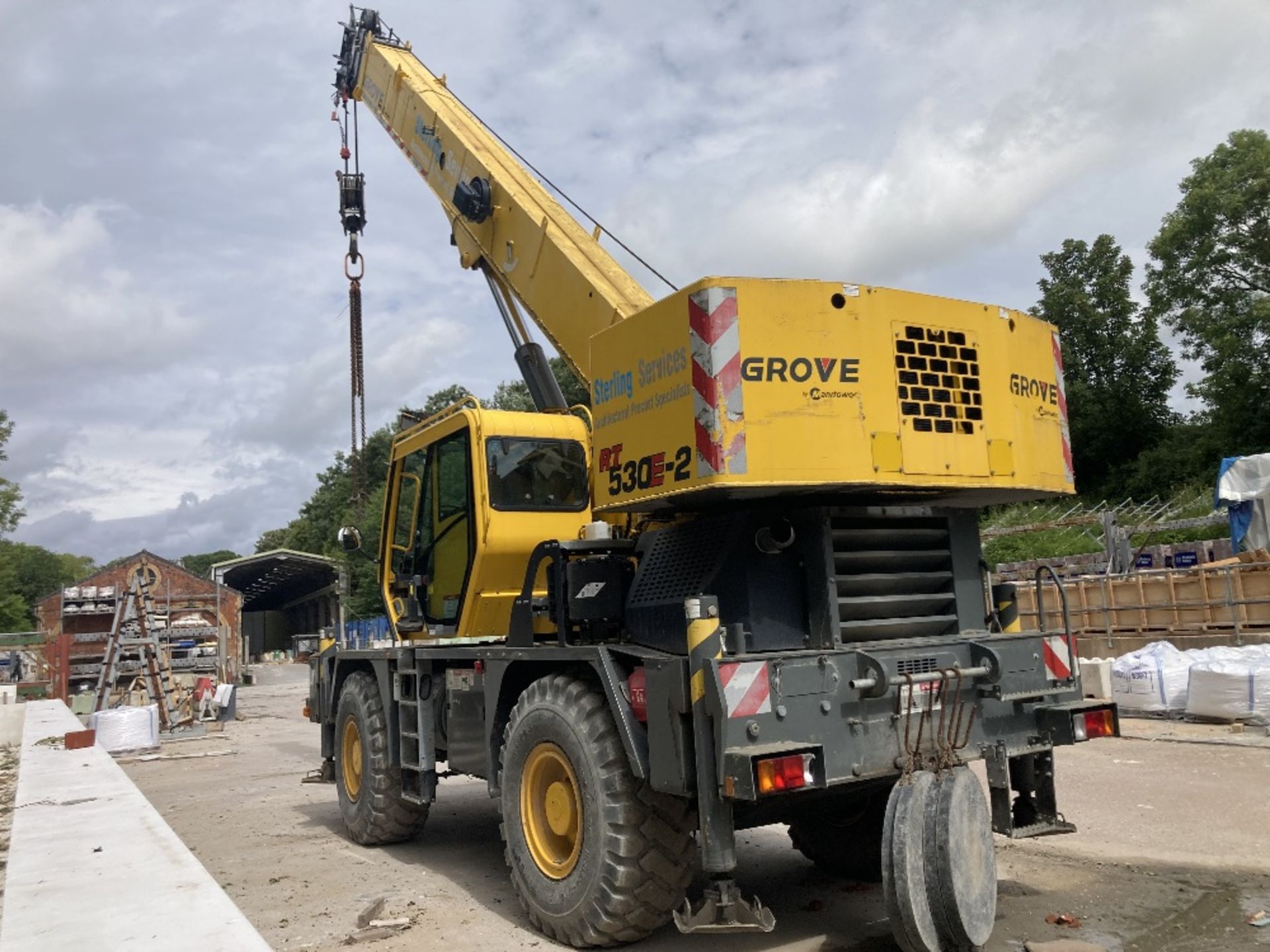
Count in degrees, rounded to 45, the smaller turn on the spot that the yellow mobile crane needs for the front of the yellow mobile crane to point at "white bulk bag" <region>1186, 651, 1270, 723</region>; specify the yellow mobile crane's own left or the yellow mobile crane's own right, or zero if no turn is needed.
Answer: approximately 90° to the yellow mobile crane's own right

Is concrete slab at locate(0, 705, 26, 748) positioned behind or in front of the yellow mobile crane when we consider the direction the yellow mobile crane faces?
in front

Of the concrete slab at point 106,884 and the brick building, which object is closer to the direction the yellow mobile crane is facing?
the brick building

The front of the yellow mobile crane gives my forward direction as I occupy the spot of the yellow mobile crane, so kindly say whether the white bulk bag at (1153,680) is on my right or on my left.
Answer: on my right

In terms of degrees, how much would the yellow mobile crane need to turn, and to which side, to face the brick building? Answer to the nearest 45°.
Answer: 0° — it already faces it

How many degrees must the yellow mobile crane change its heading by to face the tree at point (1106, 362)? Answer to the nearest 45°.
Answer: approximately 45° to its right

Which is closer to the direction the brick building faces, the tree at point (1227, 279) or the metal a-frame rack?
the metal a-frame rack

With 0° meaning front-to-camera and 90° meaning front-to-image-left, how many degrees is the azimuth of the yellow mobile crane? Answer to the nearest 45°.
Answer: approximately 135°

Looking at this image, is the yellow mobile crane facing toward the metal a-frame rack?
yes

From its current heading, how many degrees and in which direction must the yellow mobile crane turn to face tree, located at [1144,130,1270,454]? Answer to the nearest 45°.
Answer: approximately 90° to its right

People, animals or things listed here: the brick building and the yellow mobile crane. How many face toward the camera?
1

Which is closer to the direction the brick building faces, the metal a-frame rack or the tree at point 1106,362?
the metal a-frame rack

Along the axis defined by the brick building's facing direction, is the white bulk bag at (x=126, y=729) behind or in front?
in front

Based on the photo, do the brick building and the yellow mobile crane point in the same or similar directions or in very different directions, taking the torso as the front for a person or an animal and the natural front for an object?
very different directions
